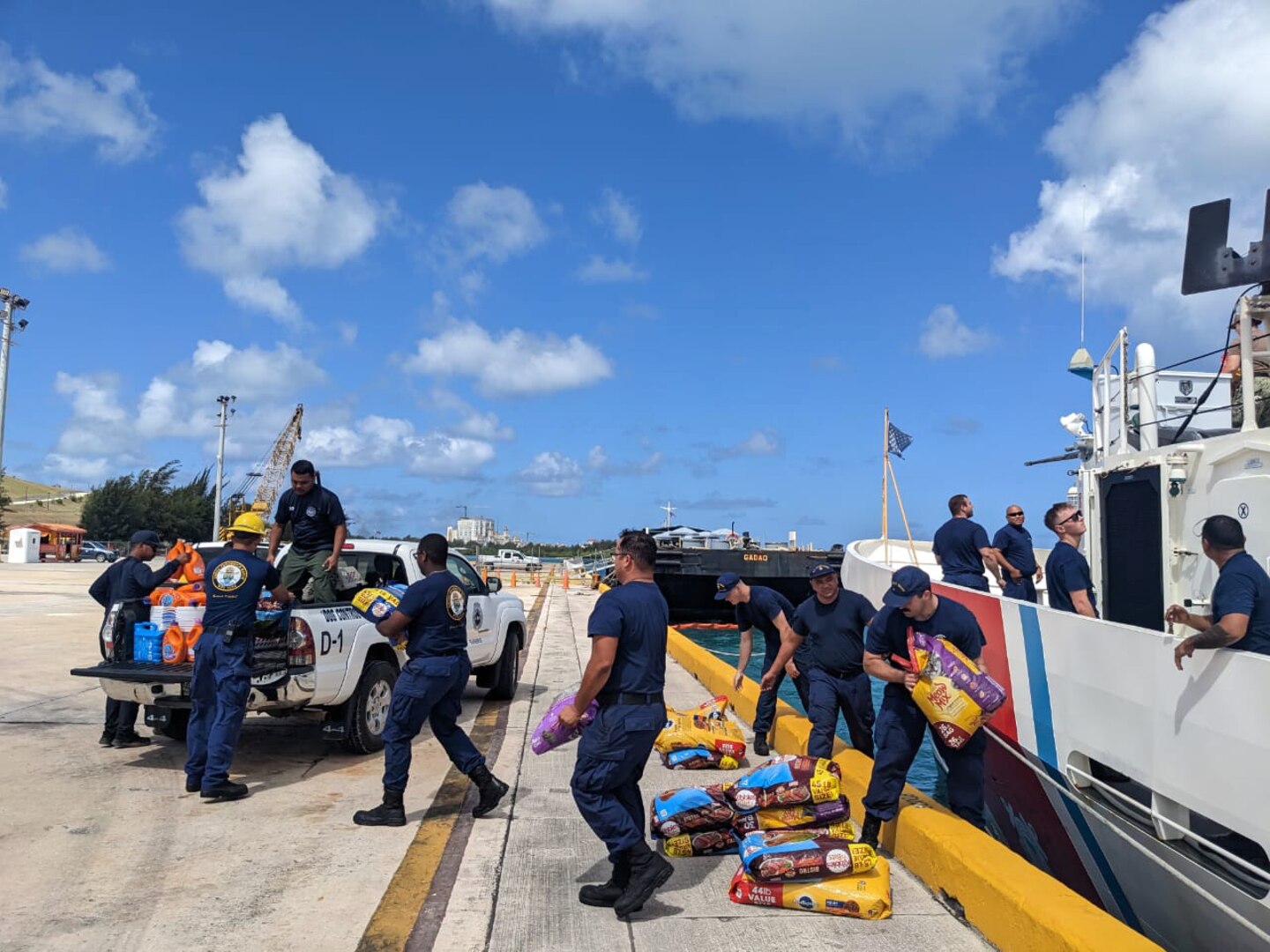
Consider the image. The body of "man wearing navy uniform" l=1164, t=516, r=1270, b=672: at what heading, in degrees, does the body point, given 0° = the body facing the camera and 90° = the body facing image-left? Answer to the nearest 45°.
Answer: approximately 135°

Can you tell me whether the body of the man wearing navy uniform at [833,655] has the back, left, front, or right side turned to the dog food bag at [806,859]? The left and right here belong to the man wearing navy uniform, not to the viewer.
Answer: front

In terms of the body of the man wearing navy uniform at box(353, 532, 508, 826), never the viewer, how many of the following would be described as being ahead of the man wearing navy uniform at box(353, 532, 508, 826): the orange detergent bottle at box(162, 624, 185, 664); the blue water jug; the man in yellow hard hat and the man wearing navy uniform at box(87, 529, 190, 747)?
4

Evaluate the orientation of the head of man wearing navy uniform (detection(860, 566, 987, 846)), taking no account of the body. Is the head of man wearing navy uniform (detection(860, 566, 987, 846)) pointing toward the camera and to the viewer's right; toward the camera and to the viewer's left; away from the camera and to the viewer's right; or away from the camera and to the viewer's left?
toward the camera and to the viewer's left

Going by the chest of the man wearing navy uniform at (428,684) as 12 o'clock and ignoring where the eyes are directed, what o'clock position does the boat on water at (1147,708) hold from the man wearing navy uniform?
The boat on water is roughly at 5 o'clock from the man wearing navy uniform.

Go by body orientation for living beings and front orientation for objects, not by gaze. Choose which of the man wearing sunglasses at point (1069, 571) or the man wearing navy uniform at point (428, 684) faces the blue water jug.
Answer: the man wearing navy uniform

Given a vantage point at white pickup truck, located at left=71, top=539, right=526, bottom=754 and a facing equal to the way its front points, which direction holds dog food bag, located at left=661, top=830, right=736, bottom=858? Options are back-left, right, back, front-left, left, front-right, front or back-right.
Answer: right

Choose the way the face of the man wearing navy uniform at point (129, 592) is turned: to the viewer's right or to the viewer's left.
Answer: to the viewer's right

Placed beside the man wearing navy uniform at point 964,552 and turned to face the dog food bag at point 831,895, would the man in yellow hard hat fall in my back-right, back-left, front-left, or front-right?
front-right

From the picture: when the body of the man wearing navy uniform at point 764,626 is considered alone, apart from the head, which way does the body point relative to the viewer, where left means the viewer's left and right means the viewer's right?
facing the viewer and to the left of the viewer

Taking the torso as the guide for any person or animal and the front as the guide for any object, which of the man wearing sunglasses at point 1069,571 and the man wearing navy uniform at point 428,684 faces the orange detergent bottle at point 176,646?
the man wearing navy uniform

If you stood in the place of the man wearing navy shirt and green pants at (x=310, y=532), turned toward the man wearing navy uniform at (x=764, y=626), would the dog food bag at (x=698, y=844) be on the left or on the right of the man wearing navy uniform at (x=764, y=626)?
right

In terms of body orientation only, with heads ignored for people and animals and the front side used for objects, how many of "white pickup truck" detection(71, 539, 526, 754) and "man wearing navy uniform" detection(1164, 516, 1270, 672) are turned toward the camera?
0
